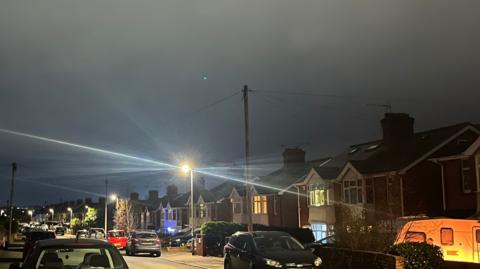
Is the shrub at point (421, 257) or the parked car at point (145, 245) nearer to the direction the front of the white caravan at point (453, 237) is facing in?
the parked car

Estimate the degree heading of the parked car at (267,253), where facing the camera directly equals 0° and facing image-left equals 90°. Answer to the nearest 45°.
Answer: approximately 315°

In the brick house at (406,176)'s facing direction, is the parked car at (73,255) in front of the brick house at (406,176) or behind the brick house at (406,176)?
in front

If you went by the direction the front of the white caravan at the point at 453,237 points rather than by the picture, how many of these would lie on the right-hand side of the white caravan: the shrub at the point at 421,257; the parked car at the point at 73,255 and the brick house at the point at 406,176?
1

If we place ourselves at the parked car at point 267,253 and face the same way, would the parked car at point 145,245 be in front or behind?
behind

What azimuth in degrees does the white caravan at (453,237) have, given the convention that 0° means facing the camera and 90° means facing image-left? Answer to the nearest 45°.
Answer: approximately 90°

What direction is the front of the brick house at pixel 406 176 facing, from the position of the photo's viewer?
facing the viewer and to the left of the viewer

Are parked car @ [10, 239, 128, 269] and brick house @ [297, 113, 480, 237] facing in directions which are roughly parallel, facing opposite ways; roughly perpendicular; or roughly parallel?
roughly perpendicular

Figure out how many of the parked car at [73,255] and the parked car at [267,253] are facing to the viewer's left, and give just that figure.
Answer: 0

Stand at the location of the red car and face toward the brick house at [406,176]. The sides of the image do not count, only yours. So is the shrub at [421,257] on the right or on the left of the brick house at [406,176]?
right

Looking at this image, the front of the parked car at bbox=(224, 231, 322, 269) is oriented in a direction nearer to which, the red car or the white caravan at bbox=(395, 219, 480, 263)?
the white caravan
